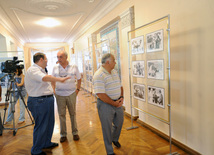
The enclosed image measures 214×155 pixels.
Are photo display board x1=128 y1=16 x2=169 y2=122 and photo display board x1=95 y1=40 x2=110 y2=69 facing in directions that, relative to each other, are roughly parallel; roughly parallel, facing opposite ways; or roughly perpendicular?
roughly parallel

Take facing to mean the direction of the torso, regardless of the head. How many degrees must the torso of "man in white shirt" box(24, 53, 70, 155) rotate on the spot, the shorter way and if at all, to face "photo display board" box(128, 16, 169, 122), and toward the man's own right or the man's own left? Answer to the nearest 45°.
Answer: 0° — they already face it

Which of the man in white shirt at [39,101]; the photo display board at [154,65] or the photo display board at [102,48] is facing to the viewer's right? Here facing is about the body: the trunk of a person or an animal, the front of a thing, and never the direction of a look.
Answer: the man in white shirt

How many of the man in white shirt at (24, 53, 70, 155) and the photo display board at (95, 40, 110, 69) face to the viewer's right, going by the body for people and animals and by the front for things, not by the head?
1

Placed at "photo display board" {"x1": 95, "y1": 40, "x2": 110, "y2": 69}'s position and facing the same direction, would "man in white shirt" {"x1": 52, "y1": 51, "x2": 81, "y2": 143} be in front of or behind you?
in front

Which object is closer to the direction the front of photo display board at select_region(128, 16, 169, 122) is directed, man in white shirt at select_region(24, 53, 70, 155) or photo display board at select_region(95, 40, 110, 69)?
the man in white shirt

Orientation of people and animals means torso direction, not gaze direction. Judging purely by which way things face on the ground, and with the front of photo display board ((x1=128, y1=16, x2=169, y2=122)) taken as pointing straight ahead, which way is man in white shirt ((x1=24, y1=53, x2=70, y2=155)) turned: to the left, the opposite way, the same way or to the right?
the opposite way

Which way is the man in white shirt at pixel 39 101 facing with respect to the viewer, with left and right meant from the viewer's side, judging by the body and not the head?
facing to the right of the viewer

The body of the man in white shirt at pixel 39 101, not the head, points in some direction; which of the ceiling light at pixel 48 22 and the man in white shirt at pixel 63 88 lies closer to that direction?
the man in white shirt

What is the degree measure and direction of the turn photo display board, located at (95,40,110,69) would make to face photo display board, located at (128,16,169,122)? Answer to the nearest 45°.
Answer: approximately 45° to its left

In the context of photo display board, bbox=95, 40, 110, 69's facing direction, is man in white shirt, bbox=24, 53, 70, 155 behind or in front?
in front

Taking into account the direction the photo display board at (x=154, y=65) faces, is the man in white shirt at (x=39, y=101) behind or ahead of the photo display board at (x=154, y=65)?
ahead

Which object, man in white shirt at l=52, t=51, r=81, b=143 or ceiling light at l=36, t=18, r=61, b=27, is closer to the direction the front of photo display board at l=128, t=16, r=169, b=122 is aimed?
the man in white shirt

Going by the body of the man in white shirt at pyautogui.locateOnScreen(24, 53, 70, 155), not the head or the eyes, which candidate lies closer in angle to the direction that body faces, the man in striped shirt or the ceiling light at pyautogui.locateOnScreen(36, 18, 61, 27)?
the man in striped shirt

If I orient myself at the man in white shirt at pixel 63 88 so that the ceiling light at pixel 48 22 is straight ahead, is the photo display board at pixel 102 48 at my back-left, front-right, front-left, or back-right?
front-right

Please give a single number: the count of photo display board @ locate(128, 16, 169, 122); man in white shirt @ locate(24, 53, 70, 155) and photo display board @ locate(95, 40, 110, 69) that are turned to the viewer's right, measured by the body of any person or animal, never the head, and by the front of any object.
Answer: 1

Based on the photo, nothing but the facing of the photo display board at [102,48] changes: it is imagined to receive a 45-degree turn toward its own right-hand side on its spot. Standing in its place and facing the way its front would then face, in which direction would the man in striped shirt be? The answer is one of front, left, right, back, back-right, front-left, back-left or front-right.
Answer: left
